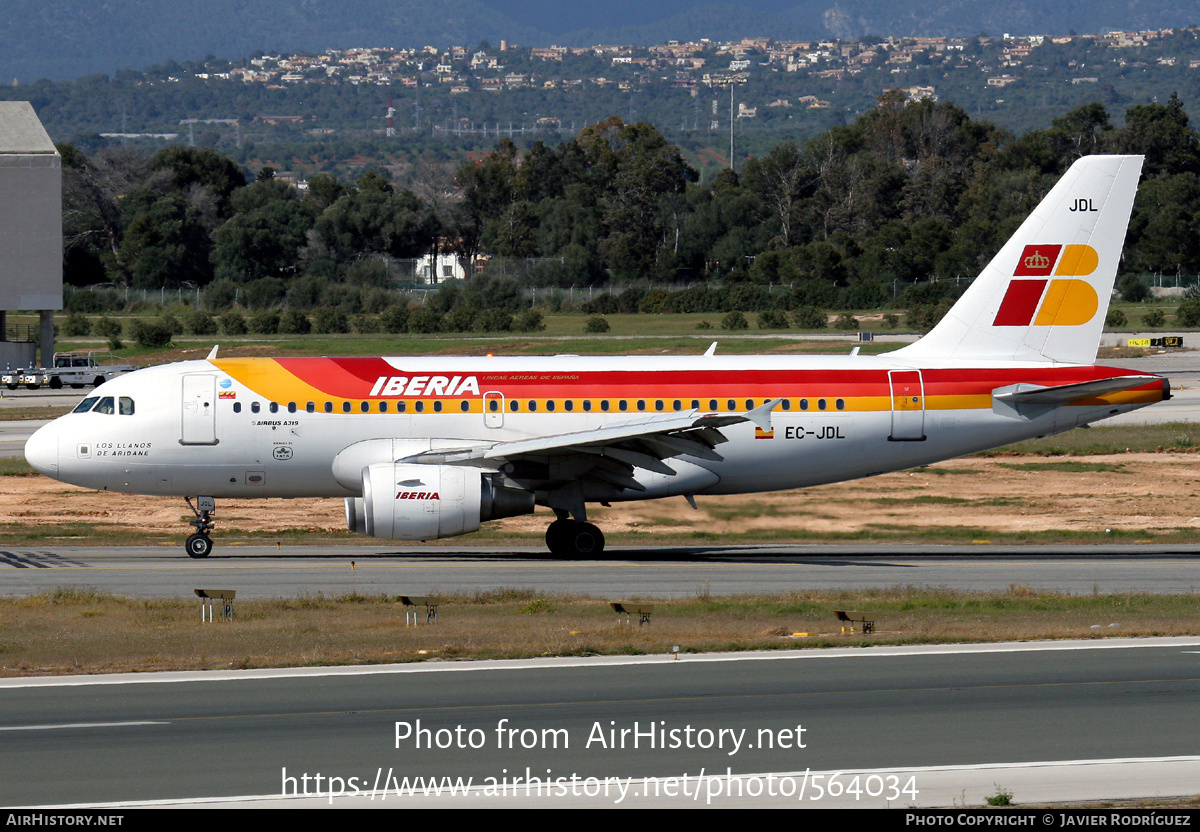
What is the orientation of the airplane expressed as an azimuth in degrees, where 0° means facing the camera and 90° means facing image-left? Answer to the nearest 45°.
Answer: approximately 90°
